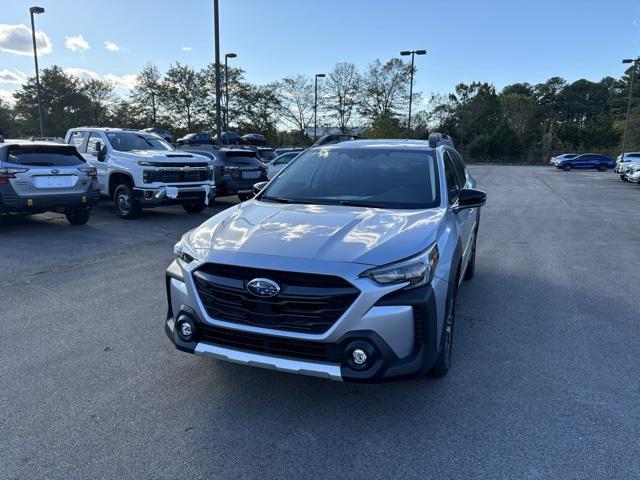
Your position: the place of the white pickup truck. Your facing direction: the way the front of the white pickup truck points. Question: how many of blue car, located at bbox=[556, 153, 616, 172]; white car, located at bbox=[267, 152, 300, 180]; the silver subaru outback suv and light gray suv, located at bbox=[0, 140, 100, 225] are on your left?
2

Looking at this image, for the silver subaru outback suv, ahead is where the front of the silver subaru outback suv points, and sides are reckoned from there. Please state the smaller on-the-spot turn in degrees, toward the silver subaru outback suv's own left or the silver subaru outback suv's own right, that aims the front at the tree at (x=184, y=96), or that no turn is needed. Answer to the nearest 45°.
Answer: approximately 135° to the silver subaru outback suv's own right

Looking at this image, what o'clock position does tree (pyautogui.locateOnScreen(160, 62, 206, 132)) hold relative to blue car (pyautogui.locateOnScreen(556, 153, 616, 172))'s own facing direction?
The tree is roughly at 11 o'clock from the blue car.

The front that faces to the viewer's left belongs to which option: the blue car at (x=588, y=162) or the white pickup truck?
the blue car

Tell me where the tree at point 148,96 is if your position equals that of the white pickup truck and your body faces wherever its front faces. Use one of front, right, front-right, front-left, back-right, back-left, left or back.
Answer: back-left

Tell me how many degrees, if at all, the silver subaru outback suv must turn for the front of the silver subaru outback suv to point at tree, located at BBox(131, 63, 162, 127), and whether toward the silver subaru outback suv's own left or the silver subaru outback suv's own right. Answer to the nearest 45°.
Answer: approximately 135° to the silver subaru outback suv's own right

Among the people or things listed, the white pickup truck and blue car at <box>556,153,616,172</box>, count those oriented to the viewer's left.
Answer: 1

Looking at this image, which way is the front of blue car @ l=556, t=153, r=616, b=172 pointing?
to the viewer's left

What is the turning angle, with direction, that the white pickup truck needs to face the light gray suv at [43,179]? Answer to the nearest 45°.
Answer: approximately 90° to its right

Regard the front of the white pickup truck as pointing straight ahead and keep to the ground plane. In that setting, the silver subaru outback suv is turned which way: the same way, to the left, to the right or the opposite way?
to the right

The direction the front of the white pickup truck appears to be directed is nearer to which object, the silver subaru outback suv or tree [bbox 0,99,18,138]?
the silver subaru outback suv

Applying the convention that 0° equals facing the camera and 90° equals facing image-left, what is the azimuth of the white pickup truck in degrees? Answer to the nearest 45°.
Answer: approximately 315°

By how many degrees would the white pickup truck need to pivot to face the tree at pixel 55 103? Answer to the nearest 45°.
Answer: approximately 135° to its left
